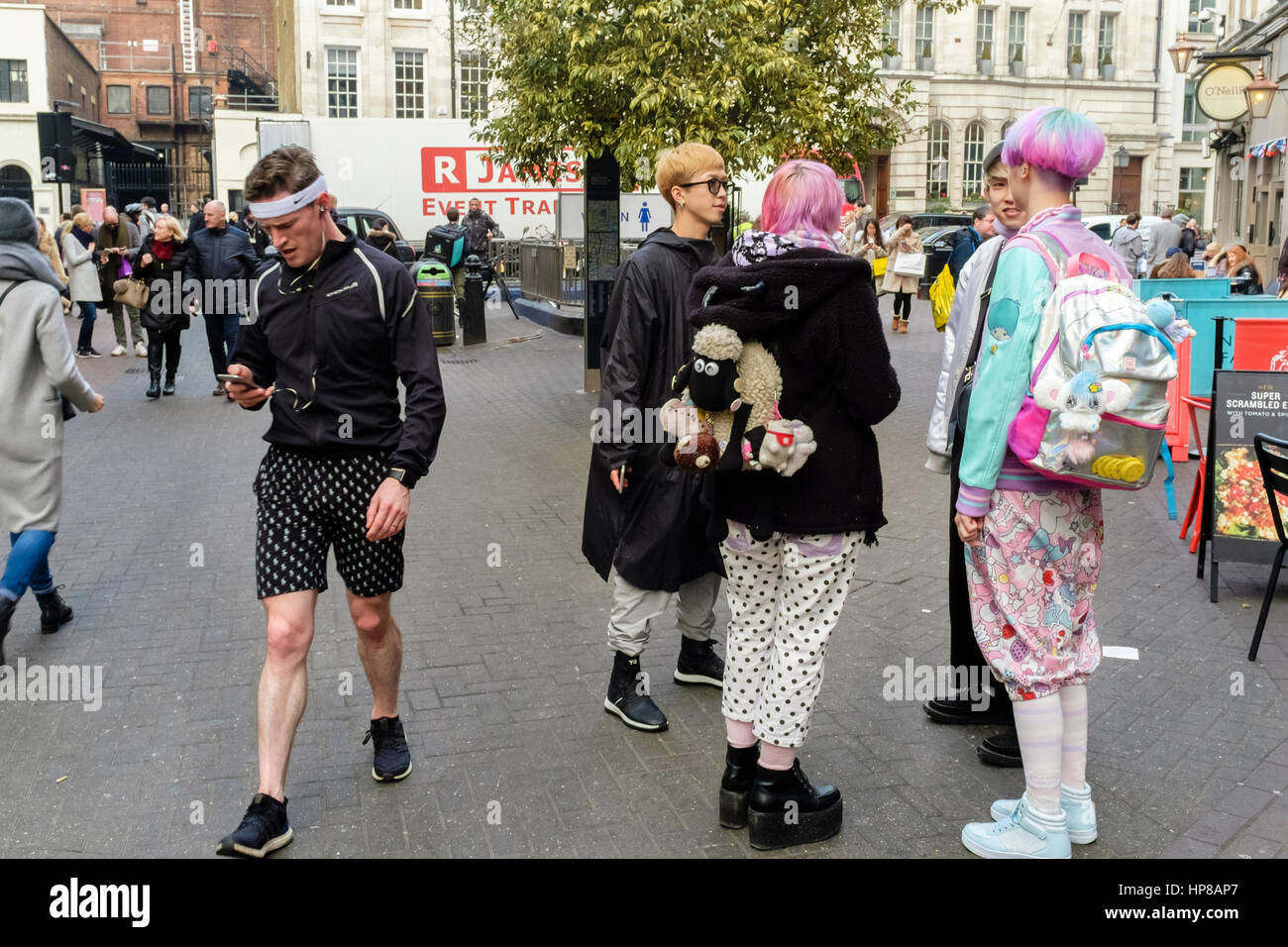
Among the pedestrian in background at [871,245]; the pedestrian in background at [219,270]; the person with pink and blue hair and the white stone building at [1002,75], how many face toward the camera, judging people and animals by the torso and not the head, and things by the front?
3

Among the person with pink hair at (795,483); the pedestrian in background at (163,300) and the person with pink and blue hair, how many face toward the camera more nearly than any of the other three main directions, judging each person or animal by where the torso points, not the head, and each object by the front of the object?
1

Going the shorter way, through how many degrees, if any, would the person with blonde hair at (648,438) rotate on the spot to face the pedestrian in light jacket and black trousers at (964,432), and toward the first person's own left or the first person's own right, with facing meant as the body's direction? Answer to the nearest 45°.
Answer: approximately 45° to the first person's own left

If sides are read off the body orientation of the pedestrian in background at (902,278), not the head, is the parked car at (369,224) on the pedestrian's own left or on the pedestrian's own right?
on the pedestrian's own right

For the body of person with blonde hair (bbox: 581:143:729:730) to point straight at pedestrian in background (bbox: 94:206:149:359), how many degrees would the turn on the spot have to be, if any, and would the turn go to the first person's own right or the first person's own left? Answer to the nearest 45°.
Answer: approximately 180°

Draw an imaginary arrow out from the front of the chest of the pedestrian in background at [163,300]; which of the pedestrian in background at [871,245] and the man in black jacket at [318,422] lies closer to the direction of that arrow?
the man in black jacket

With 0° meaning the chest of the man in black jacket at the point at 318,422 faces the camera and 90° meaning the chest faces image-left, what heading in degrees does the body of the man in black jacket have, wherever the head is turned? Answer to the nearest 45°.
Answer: approximately 45°

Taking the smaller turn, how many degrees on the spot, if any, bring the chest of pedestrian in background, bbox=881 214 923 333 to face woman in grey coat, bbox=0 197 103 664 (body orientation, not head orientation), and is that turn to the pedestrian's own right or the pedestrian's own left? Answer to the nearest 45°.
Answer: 0° — they already face them

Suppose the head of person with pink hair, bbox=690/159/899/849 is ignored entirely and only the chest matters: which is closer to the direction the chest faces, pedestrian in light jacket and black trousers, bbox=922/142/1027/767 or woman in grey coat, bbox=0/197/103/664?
the pedestrian in light jacket and black trousers
